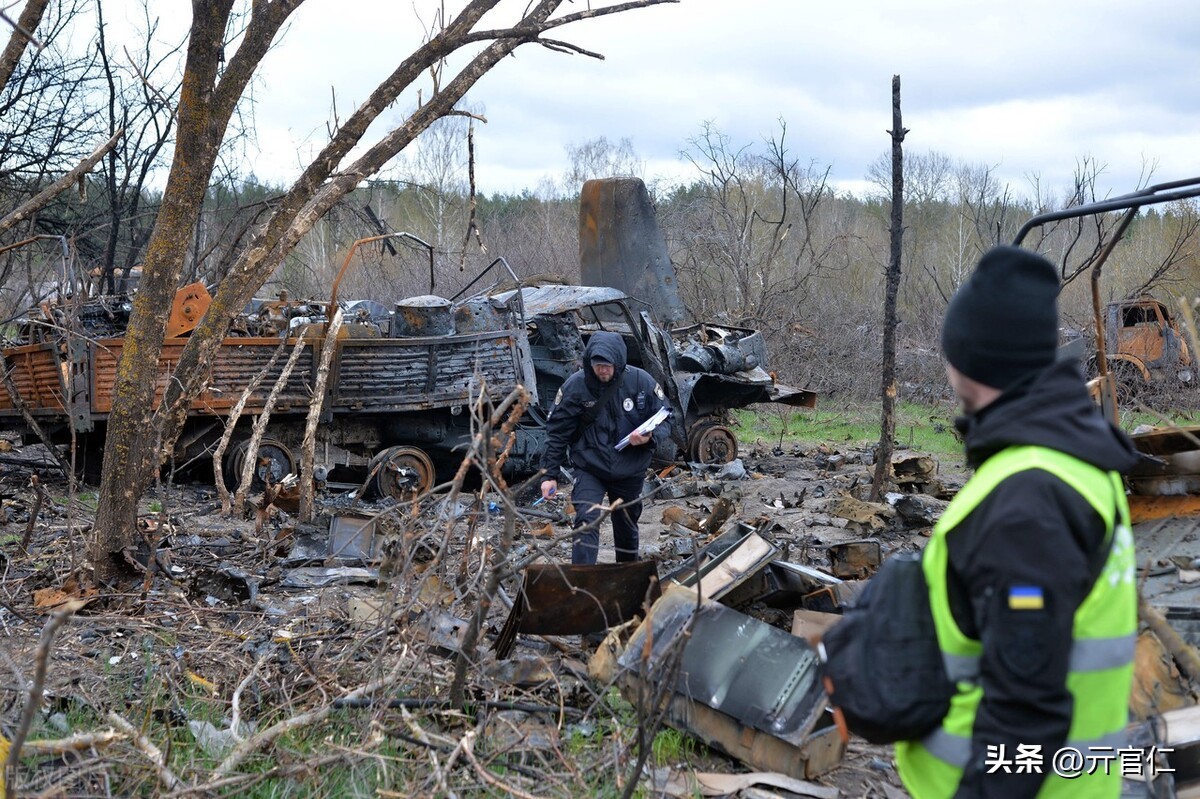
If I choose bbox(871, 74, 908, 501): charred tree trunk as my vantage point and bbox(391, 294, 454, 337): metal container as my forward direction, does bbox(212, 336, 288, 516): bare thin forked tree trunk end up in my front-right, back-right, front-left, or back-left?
front-left

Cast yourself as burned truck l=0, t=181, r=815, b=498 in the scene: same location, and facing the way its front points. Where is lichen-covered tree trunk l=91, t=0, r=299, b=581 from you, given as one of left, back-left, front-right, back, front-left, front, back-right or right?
right

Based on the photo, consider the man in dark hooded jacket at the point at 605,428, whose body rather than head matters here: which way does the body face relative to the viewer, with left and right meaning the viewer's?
facing the viewer

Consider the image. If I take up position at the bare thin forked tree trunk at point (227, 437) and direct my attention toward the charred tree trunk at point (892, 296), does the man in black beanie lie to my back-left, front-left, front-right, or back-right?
front-right

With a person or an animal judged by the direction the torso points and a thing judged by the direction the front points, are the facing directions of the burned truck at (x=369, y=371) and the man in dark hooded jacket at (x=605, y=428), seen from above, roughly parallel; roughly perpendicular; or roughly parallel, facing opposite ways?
roughly perpendicular

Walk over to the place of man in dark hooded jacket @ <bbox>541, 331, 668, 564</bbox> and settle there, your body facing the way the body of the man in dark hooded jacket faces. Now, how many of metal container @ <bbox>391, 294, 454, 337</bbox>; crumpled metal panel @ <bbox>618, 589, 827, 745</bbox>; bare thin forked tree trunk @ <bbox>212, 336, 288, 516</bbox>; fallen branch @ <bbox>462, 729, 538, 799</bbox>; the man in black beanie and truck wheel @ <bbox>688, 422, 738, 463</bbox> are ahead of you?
3

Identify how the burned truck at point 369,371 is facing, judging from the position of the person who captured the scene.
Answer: facing to the right of the viewer

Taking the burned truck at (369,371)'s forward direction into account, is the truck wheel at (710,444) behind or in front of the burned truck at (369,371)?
in front

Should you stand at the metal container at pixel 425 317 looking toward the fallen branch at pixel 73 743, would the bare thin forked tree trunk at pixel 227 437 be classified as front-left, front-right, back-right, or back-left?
front-right

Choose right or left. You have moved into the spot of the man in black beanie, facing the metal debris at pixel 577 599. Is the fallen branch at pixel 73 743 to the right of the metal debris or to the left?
left

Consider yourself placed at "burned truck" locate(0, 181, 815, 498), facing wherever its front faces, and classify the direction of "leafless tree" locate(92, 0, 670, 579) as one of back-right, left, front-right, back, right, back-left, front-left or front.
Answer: right

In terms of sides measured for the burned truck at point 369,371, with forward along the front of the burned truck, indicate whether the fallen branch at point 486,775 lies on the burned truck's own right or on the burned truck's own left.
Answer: on the burned truck's own right

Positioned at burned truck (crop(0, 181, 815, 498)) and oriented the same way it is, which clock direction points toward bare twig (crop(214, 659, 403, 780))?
The bare twig is roughly at 3 o'clock from the burned truck.

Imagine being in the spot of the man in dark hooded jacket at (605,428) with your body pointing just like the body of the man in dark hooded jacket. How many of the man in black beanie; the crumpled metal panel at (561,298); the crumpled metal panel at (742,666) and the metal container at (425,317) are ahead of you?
2
